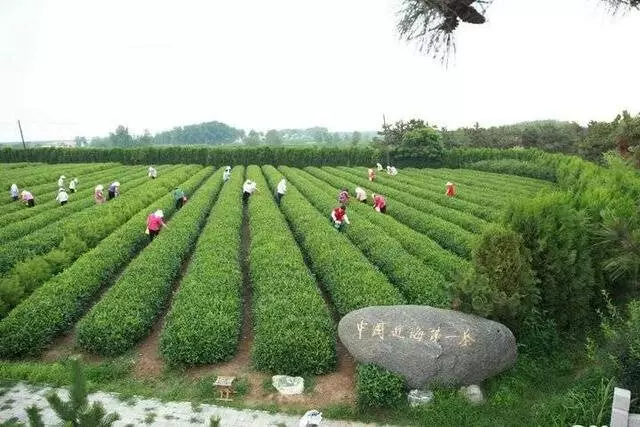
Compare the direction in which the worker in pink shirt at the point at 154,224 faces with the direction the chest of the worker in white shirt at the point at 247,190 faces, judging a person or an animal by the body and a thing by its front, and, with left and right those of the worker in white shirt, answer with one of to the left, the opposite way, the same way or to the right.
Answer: the same way

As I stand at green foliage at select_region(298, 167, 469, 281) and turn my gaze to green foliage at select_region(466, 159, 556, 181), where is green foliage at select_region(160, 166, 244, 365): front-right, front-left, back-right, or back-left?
back-left

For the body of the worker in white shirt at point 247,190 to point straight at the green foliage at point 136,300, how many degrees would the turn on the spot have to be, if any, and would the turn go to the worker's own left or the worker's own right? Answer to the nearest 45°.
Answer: approximately 90° to the worker's own right
